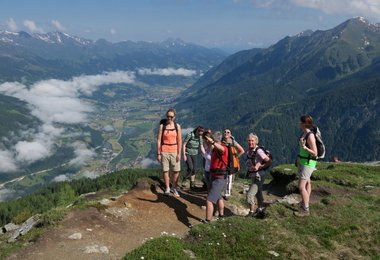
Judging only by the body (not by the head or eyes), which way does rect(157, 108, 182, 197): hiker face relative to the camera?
toward the camera

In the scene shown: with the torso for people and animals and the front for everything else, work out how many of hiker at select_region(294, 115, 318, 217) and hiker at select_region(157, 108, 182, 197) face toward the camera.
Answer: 1

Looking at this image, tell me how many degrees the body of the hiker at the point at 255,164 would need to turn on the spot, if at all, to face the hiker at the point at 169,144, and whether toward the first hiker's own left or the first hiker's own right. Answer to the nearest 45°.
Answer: approximately 45° to the first hiker's own right

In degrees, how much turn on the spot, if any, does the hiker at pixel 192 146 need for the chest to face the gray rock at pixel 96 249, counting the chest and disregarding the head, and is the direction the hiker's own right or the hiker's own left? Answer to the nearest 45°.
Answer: approximately 90° to the hiker's own right

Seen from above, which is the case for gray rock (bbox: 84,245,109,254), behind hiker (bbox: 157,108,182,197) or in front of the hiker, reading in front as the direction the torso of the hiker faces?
in front

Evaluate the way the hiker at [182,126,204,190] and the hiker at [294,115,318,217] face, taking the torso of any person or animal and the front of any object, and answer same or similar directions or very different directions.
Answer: very different directions

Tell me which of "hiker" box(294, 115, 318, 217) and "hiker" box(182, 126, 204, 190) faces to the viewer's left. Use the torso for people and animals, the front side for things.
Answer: "hiker" box(294, 115, 318, 217)

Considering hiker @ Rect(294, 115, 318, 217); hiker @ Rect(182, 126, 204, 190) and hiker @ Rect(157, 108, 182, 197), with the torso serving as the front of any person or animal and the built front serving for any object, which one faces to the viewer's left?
hiker @ Rect(294, 115, 318, 217)

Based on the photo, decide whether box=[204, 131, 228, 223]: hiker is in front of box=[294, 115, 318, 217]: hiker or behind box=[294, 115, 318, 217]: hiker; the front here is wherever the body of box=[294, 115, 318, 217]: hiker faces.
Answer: in front

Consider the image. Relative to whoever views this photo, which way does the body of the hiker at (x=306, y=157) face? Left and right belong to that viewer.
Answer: facing to the left of the viewer

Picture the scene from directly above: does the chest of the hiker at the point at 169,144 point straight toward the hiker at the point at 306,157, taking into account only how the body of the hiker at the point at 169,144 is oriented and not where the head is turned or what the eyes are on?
no
